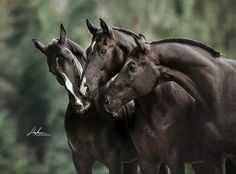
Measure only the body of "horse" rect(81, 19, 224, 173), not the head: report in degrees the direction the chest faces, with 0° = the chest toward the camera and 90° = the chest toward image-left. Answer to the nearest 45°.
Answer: approximately 45°

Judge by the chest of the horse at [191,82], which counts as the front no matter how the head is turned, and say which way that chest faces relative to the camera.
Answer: to the viewer's left
